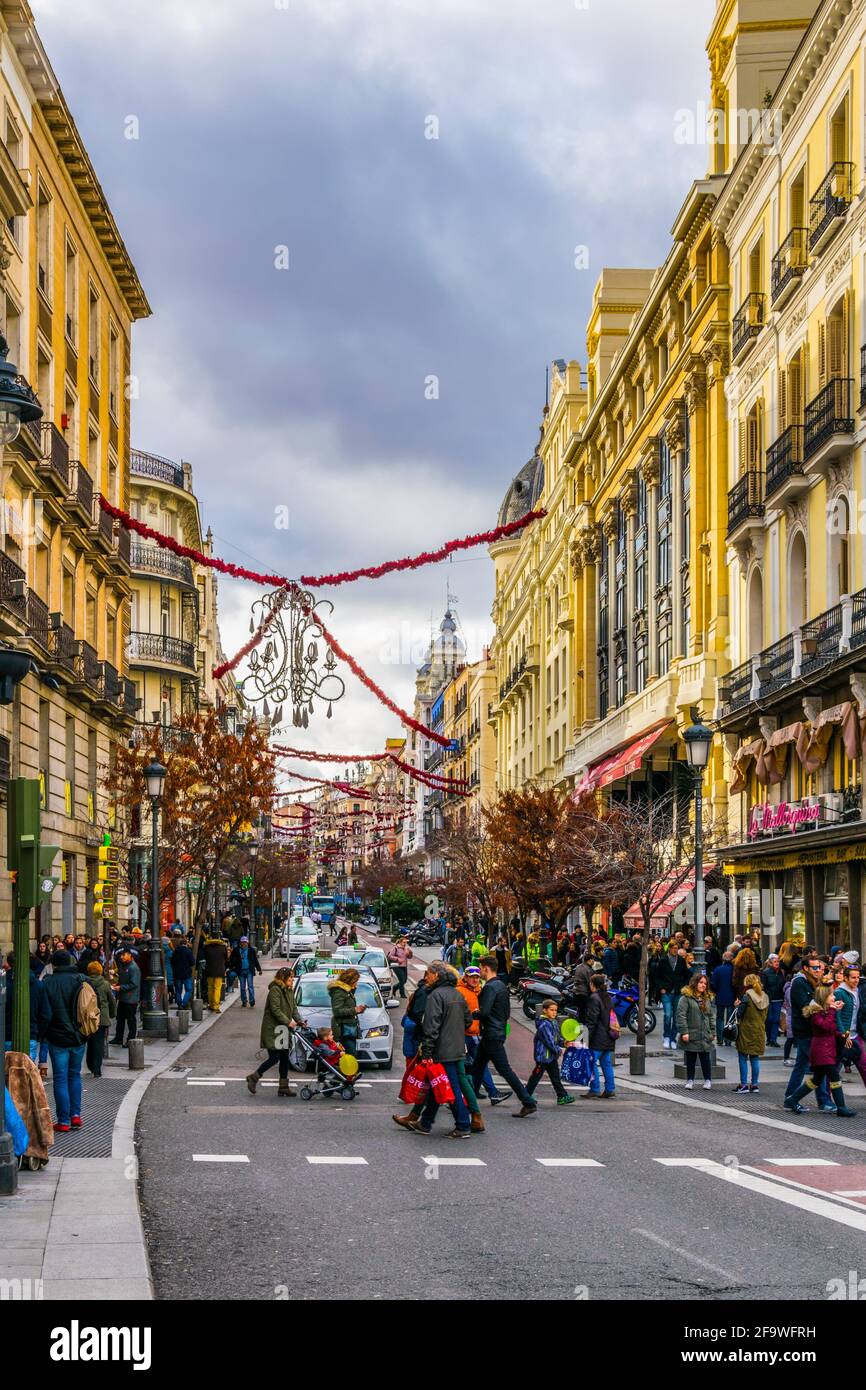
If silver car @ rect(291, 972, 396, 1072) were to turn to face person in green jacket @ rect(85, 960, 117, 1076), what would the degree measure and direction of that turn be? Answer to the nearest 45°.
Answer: approximately 45° to its right

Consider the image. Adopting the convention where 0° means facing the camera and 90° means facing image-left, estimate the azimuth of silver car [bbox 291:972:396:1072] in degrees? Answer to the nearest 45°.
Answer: approximately 0°

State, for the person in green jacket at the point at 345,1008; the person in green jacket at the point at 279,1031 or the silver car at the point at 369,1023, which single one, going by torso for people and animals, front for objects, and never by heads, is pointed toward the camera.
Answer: the silver car

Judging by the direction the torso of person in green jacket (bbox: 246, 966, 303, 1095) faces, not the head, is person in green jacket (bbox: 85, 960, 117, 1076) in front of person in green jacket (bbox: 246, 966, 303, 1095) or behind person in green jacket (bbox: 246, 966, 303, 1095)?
behind

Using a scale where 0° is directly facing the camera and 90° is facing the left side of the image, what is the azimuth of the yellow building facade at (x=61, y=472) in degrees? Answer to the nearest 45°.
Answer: approximately 270°

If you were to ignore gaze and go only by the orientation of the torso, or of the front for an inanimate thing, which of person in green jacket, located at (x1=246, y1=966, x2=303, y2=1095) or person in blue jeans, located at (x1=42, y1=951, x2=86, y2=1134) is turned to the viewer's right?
the person in green jacket

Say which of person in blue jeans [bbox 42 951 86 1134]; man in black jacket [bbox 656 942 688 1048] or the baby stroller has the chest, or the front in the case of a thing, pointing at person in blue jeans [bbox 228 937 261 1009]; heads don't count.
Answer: person in blue jeans [bbox 42 951 86 1134]

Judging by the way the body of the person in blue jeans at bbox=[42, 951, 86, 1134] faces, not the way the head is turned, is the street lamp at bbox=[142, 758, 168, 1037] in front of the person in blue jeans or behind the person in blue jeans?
in front

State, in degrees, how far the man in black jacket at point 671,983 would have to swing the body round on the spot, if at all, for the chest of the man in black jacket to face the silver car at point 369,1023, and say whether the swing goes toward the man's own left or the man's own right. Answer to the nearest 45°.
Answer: approximately 45° to the man's own right

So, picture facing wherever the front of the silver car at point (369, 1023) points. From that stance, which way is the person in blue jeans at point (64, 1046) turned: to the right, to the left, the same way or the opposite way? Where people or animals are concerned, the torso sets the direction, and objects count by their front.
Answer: the opposite way

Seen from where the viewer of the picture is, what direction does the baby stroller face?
facing to the right of the viewer

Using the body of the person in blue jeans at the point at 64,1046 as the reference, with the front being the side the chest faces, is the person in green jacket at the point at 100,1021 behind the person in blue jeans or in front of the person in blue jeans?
in front

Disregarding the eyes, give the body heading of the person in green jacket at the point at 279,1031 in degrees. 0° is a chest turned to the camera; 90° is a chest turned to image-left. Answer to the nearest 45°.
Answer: approximately 270°

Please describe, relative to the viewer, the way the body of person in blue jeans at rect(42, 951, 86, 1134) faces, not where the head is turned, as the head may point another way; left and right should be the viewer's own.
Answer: facing away from the viewer

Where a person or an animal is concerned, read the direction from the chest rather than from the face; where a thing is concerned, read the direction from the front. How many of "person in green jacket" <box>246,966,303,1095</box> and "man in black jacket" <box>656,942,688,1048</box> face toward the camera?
1
